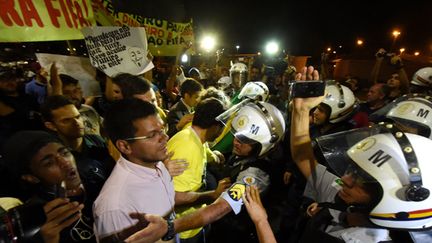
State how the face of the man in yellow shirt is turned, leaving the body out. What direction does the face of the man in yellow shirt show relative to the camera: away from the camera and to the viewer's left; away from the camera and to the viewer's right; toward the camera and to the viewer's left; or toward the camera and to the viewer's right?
away from the camera and to the viewer's right

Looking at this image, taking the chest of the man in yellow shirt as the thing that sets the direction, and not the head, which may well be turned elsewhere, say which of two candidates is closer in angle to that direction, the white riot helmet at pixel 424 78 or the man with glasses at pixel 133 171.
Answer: the white riot helmet

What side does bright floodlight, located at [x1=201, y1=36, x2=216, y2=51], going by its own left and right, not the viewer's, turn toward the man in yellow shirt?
front

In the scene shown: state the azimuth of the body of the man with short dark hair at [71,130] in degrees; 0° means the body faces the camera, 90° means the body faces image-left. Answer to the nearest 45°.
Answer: approximately 315°

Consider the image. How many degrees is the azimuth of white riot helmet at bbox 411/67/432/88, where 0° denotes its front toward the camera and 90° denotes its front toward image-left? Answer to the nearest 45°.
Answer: approximately 90°

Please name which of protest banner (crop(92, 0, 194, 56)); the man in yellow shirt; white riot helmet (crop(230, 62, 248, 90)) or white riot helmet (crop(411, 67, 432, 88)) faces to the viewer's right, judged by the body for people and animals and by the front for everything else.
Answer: the man in yellow shirt

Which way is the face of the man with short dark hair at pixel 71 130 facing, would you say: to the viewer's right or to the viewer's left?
to the viewer's right

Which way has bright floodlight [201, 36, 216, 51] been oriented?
toward the camera

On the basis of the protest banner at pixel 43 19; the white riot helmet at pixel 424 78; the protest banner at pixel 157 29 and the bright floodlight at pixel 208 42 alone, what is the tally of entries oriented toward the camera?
3

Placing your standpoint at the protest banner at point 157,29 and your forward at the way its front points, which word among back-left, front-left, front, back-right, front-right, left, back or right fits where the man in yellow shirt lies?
front

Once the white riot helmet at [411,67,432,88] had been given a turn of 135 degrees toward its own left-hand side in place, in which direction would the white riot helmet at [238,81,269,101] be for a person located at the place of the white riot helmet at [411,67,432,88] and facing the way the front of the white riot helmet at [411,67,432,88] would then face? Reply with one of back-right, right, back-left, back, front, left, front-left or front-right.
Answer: right

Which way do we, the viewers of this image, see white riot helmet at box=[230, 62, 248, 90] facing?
facing the viewer and to the left of the viewer

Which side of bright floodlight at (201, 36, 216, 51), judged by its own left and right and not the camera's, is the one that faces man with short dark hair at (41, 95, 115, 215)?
front

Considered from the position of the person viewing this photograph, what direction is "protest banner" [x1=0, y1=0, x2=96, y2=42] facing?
facing the viewer
